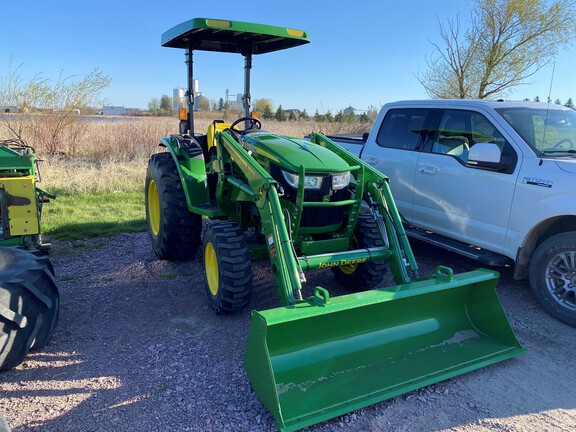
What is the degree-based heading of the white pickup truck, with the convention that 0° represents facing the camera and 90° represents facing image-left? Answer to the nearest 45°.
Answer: approximately 315°

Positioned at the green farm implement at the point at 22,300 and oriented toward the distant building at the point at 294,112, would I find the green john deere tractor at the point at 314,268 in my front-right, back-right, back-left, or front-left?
front-right

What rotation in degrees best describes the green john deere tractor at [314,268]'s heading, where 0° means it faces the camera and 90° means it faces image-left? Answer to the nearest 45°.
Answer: approximately 315°

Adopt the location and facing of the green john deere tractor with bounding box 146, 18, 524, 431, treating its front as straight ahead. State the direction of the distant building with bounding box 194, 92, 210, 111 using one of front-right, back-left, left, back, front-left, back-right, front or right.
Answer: back

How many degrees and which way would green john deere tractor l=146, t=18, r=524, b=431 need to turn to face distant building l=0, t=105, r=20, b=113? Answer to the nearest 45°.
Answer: approximately 180°

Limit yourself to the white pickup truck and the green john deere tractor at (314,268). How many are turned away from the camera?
0

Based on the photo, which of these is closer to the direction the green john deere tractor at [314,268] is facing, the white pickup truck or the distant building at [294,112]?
the white pickup truck
